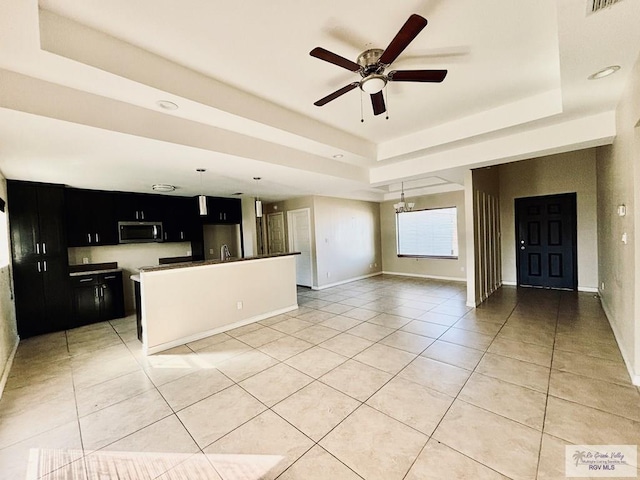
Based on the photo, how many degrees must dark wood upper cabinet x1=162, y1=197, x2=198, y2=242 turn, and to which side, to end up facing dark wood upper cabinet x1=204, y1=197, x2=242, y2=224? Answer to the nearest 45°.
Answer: approximately 90° to its left

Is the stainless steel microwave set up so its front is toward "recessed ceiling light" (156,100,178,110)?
yes

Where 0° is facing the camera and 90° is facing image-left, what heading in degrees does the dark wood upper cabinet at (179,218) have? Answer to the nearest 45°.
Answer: approximately 0°

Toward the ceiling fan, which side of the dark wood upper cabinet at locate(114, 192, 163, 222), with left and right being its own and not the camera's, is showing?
front

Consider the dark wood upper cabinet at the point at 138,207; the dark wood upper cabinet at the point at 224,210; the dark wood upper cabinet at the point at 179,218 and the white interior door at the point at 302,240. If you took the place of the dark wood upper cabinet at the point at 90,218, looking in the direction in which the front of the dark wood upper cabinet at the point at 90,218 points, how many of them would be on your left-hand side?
4

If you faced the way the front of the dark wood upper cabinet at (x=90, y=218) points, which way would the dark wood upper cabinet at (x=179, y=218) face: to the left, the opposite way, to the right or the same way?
the same way

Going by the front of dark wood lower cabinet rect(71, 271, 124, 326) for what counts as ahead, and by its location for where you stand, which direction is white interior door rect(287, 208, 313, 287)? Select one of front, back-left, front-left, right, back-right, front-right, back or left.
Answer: left

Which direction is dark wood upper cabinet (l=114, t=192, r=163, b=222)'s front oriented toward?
toward the camera

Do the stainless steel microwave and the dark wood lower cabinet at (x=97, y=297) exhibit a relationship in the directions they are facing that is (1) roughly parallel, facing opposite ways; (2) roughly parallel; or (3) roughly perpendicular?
roughly parallel

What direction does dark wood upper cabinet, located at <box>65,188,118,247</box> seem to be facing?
toward the camera

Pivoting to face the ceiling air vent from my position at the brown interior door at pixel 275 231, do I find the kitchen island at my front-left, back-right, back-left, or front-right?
front-right

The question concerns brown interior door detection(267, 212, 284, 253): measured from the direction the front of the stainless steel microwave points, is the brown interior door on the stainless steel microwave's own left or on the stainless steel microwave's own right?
on the stainless steel microwave's own left

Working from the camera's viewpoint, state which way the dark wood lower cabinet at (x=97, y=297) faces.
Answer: facing the viewer
